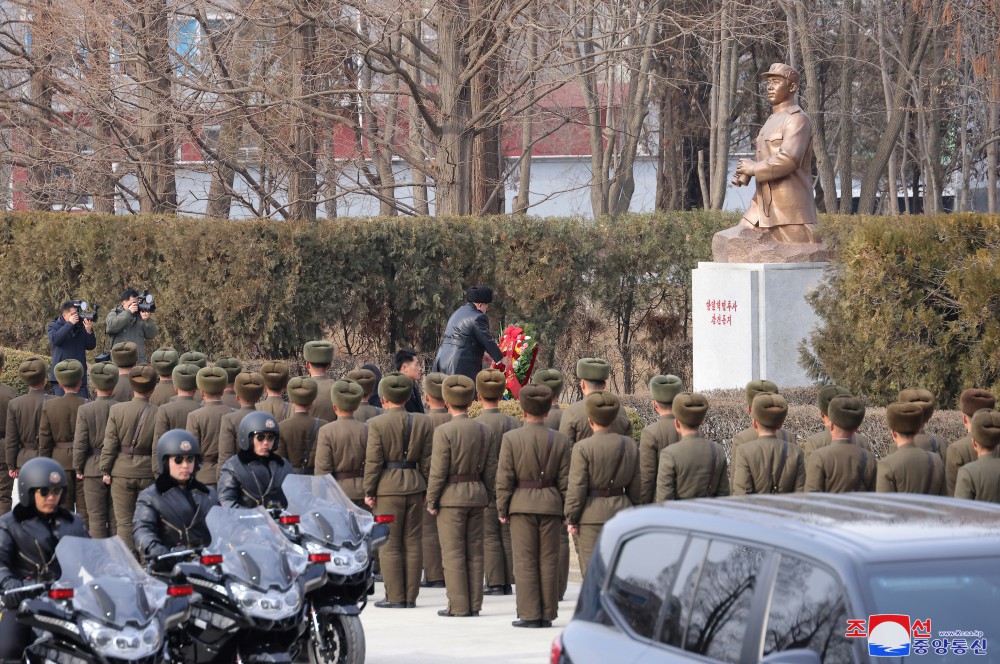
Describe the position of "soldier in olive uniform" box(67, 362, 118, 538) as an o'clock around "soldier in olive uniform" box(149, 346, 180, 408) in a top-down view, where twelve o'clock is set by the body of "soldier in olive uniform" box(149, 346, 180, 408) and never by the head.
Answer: "soldier in olive uniform" box(67, 362, 118, 538) is roughly at 7 o'clock from "soldier in olive uniform" box(149, 346, 180, 408).

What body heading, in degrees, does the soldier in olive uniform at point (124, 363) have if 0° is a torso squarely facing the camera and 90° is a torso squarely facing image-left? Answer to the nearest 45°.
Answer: approximately 180°

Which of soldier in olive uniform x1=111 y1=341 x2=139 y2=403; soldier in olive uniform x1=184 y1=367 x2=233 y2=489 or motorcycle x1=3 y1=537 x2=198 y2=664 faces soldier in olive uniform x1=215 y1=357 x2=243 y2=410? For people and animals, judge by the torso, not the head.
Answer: soldier in olive uniform x1=184 y1=367 x2=233 y2=489

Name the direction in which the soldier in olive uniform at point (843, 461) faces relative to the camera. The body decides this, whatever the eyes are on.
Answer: away from the camera

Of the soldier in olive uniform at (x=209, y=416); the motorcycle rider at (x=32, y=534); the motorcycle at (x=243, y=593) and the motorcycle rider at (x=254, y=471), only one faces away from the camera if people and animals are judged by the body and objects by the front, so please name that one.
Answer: the soldier in olive uniform

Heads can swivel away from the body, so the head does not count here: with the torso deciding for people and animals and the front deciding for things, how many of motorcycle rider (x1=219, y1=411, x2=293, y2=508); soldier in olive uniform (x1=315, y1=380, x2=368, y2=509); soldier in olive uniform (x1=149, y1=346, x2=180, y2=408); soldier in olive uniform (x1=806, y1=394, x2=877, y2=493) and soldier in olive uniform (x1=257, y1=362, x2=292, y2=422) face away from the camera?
4

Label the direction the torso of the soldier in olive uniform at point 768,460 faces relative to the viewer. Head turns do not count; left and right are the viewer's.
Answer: facing away from the viewer

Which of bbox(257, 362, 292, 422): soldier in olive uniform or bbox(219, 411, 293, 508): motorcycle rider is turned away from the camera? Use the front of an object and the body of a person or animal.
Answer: the soldier in olive uniform

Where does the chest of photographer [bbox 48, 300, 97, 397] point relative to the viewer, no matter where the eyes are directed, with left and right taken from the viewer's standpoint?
facing the viewer and to the right of the viewer

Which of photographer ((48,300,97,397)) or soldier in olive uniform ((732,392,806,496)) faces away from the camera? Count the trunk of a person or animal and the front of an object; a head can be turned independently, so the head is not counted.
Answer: the soldier in olive uniform

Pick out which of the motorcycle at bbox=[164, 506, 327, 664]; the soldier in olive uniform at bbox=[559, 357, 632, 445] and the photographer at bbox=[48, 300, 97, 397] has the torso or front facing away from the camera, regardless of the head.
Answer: the soldier in olive uniform

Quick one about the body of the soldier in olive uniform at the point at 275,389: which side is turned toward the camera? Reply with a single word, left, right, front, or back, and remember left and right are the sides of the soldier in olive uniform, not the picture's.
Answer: back

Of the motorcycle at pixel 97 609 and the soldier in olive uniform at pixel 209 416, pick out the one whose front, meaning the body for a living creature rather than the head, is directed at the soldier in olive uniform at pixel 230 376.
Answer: the soldier in olive uniform at pixel 209 416

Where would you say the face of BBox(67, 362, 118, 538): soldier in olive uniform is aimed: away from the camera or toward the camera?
away from the camera

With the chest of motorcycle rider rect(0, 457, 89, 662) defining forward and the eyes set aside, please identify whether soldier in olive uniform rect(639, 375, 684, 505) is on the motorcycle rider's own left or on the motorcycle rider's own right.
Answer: on the motorcycle rider's own left

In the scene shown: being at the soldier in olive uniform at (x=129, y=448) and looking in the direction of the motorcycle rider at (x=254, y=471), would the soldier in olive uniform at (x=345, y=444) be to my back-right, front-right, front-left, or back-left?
front-left

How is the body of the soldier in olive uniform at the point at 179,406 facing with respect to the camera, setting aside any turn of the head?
away from the camera

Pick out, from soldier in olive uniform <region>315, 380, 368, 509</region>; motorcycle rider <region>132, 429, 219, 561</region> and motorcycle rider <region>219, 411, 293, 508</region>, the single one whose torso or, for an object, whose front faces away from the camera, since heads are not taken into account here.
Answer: the soldier in olive uniform
